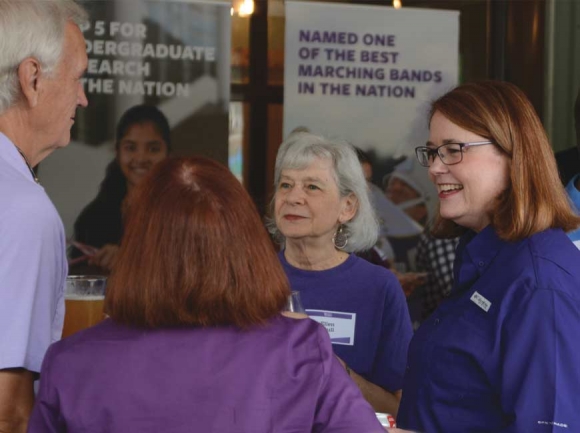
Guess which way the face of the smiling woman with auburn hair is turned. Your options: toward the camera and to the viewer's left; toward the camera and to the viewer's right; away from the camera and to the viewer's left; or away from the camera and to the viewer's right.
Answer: toward the camera and to the viewer's left

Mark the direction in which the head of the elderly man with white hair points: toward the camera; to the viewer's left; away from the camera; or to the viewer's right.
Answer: to the viewer's right

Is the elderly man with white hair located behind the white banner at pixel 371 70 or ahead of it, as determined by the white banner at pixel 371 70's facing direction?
ahead

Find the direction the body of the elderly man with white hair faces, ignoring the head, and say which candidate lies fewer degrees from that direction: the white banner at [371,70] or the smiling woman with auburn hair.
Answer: the smiling woman with auburn hair

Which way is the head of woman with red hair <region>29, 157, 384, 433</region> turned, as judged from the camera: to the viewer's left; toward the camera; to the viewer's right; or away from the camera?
away from the camera

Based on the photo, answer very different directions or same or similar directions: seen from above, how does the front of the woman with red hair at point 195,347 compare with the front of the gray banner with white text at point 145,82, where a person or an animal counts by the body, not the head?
very different directions

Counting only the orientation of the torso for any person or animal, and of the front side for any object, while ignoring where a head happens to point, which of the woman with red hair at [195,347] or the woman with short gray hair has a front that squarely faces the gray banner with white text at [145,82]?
the woman with red hair

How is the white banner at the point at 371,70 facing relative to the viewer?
toward the camera

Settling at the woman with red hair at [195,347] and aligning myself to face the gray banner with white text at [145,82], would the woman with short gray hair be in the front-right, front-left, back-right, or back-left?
front-right

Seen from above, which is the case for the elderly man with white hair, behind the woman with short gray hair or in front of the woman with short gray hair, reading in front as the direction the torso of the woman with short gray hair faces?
in front

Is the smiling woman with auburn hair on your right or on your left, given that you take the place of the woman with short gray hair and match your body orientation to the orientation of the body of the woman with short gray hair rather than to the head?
on your left

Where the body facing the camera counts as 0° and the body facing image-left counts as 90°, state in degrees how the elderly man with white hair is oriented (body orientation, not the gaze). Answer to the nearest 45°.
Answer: approximately 270°

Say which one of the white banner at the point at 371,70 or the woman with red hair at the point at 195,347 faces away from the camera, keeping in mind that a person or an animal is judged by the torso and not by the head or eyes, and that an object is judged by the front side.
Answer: the woman with red hair

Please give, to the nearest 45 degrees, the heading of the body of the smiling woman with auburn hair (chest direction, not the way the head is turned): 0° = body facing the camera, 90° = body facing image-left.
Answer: approximately 90°

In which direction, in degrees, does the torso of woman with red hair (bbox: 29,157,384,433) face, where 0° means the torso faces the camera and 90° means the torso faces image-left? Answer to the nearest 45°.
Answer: approximately 180°
